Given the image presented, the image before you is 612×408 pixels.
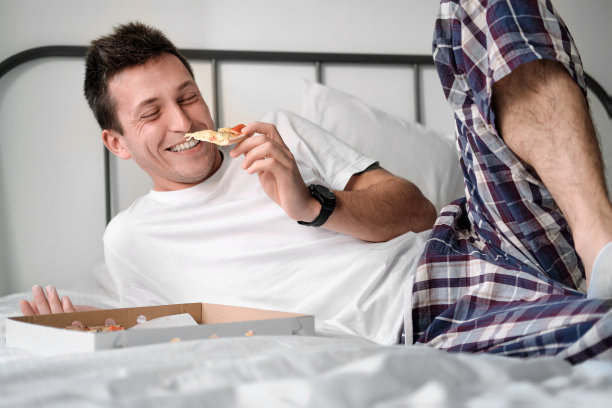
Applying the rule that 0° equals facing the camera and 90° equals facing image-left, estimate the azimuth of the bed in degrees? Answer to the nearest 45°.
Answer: approximately 0°
